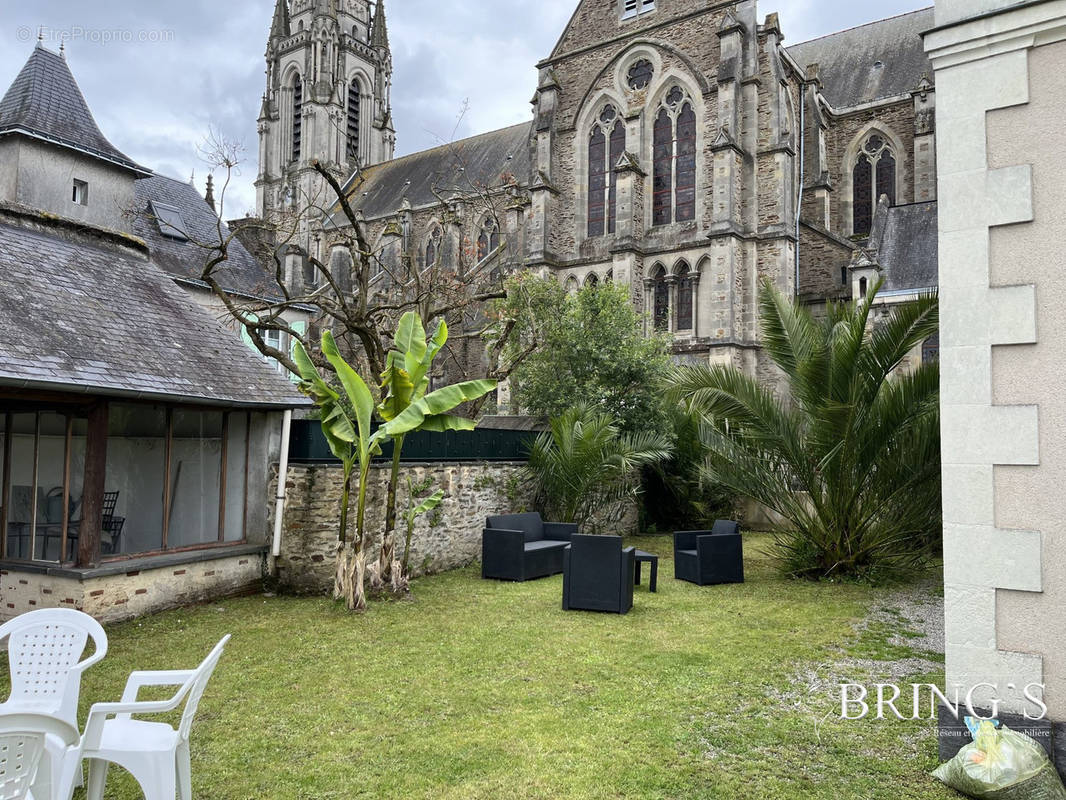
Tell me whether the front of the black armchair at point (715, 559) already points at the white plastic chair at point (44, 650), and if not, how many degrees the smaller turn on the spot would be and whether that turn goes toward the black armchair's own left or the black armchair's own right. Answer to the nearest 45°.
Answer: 0° — it already faces it

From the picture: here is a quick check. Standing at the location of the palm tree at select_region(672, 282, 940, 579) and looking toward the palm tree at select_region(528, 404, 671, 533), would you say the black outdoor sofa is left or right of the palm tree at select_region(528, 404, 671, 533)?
left

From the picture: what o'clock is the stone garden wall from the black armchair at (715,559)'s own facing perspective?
The stone garden wall is roughly at 1 o'clock from the black armchair.

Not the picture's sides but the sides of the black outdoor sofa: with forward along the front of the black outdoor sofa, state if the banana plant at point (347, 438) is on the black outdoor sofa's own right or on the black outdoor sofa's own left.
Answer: on the black outdoor sofa's own right

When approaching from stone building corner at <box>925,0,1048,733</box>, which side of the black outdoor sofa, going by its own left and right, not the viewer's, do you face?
front

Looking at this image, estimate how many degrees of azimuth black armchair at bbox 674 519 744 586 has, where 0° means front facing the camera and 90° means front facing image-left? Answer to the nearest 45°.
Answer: approximately 45°

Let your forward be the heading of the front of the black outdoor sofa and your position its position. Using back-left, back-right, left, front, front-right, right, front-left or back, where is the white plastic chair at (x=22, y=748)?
front-right

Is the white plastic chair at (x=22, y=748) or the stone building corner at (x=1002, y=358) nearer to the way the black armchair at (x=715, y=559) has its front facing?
the white plastic chair

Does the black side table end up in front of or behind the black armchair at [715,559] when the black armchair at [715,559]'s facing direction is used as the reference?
in front

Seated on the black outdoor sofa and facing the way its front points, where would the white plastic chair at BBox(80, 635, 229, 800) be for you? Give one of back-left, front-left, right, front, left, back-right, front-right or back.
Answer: front-right

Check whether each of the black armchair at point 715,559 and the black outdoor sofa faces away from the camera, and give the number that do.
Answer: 0

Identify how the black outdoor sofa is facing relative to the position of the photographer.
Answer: facing the viewer and to the right of the viewer
